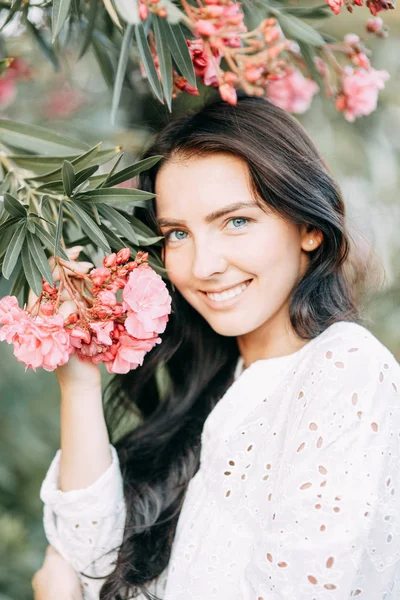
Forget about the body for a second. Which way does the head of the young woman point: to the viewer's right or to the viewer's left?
to the viewer's left

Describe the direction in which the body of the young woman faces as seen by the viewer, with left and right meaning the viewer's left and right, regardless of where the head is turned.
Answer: facing the viewer and to the left of the viewer
